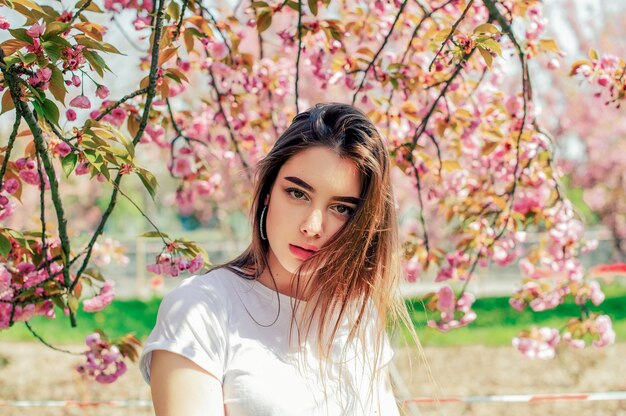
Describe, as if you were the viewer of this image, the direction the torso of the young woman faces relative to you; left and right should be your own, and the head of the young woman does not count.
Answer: facing the viewer and to the right of the viewer

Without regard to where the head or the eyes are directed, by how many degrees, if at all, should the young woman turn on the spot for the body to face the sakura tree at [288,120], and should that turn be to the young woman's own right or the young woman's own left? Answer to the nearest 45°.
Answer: approximately 135° to the young woman's own left
